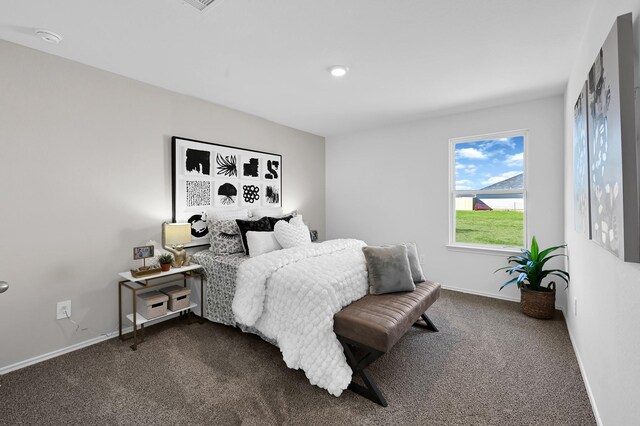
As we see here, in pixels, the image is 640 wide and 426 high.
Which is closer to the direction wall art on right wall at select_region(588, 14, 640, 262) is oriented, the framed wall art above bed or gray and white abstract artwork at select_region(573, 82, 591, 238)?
the framed wall art above bed

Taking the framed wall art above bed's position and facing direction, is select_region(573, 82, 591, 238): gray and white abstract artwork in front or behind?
in front

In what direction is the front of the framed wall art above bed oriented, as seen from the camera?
facing the viewer and to the right of the viewer

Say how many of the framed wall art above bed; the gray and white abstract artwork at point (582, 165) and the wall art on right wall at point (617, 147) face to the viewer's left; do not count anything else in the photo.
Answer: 2

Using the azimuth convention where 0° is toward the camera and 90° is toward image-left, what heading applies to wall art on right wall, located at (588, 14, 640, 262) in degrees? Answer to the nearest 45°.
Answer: approximately 90°

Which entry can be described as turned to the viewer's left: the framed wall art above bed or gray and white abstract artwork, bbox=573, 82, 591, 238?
the gray and white abstract artwork

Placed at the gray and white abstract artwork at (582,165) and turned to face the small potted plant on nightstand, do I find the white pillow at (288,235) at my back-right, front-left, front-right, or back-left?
front-right

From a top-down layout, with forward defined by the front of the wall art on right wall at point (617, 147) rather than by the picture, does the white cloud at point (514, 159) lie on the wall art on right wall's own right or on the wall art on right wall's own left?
on the wall art on right wall's own right

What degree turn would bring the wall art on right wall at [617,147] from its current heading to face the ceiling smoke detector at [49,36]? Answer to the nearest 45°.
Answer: approximately 45° to its left

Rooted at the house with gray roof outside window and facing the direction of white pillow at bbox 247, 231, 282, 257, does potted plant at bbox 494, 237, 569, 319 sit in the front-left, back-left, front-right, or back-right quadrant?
front-left

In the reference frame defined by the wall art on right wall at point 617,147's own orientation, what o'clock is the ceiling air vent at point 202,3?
The ceiling air vent is roughly at 11 o'clock from the wall art on right wall.

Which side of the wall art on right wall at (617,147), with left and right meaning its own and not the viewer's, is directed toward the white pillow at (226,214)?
front

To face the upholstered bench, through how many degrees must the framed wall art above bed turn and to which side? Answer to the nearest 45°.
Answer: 0° — it already faces it

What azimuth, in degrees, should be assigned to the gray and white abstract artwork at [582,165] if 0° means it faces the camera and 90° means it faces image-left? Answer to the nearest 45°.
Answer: approximately 90°

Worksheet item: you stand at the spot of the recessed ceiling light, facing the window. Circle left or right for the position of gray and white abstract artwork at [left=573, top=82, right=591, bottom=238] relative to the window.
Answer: right
